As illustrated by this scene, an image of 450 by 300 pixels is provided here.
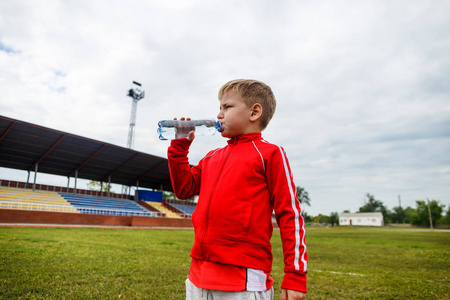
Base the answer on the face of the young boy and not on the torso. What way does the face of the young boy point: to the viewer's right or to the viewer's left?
to the viewer's left

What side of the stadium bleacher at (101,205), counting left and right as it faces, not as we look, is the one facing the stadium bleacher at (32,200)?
right

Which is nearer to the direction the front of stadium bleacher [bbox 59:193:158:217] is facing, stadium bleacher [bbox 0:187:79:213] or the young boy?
the young boy

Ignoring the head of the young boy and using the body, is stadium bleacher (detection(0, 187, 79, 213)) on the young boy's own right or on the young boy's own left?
on the young boy's own right
